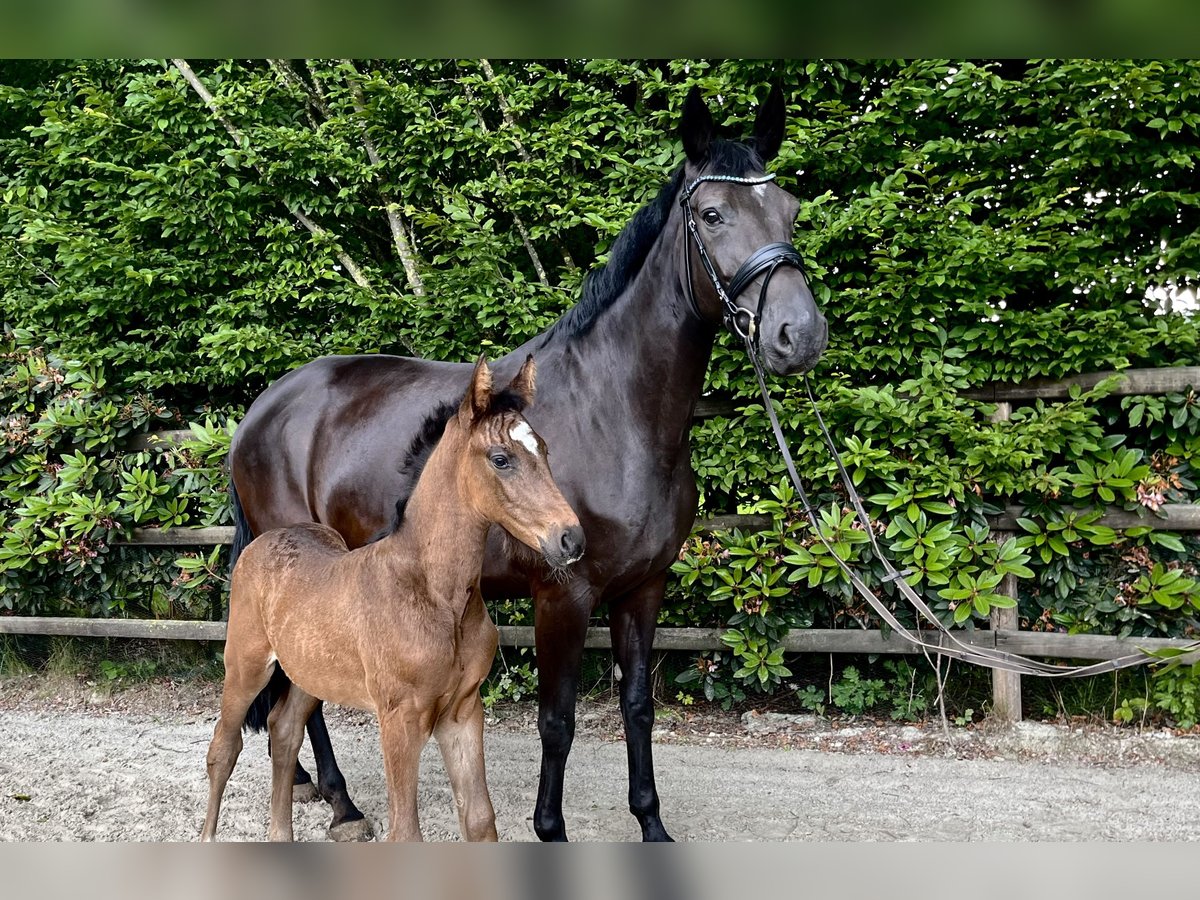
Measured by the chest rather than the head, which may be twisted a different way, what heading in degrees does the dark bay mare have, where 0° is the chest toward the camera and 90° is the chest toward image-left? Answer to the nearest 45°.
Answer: approximately 315°

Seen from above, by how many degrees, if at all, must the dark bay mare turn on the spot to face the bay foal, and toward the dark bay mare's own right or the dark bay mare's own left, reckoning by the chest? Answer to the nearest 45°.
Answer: approximately 90° to the dark bay mare's own right

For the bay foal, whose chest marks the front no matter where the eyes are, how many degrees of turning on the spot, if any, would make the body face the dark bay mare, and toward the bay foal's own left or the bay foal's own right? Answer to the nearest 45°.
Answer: approximately 90° to the bay foal's own left

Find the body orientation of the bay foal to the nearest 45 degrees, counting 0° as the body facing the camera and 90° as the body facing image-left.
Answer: approximately 315°
